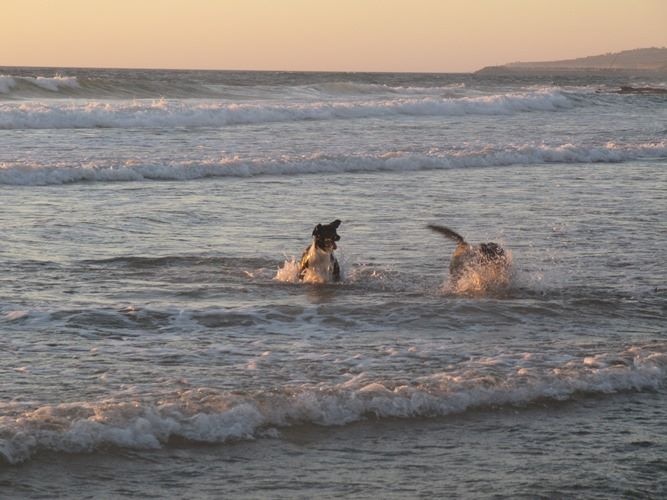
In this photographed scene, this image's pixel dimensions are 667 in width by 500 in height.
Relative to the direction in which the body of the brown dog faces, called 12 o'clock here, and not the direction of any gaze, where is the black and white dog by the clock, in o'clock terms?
The black and white dog is roughly at 6 o'clock from the brown dog.

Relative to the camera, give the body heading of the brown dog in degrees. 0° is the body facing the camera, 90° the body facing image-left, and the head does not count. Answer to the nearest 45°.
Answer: approximately 270°
